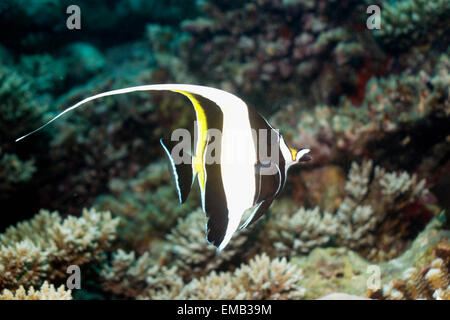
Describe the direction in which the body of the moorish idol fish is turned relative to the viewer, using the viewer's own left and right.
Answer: facing to the right of the viewer

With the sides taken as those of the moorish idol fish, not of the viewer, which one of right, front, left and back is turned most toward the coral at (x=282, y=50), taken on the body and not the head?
left
